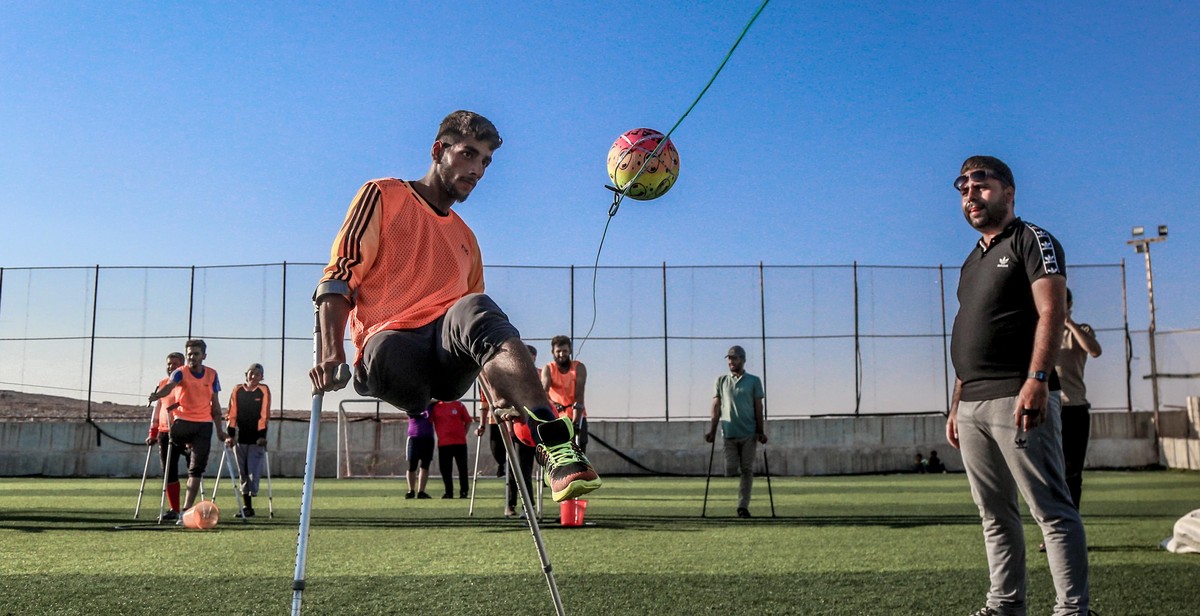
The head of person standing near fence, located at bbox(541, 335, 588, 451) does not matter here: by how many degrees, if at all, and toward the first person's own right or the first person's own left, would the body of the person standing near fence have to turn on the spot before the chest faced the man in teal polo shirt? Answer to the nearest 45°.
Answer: approximately 135° to the first person's own left

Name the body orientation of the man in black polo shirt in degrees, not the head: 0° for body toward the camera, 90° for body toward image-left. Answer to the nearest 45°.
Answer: approximately 45°

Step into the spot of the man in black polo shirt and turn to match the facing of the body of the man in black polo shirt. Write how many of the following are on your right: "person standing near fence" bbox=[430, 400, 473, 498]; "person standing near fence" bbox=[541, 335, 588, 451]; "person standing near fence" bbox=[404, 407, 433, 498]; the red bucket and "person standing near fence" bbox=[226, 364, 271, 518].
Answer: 5

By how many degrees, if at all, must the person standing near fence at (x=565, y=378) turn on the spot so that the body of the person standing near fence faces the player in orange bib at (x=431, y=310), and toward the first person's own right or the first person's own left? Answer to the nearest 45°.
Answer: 0° — they already face them
